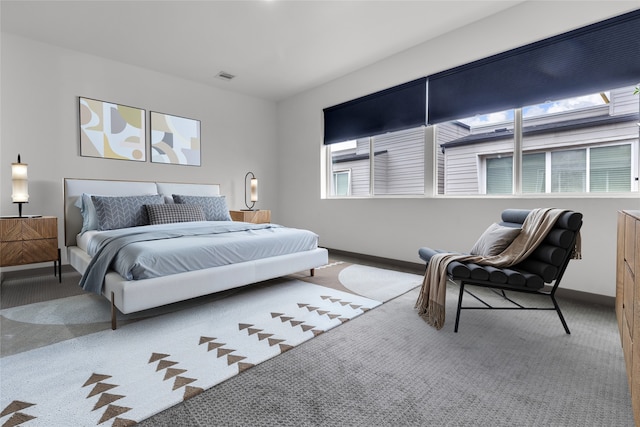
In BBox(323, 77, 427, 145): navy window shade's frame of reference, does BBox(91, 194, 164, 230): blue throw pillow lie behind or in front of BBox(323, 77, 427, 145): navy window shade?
in front

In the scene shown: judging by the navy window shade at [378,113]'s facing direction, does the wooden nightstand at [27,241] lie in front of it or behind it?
in front

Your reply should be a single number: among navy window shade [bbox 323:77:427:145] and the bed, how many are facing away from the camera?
0

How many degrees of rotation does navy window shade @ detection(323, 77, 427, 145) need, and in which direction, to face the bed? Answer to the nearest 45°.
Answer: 0° — it already faces it

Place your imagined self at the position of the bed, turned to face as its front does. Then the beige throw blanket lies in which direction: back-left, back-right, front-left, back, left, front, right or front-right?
front

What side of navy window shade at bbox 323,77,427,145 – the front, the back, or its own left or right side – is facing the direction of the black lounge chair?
left

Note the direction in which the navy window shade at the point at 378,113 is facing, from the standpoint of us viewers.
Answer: facing the viewer and to the left of the viewer

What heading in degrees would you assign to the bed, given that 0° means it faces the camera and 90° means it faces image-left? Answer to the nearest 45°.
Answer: approximately 315°

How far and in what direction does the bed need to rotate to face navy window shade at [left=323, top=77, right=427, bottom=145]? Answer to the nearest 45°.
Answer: approximately 45° to its left

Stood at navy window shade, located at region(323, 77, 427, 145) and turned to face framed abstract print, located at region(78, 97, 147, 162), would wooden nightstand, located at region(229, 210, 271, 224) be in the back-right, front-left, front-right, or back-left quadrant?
front-right
